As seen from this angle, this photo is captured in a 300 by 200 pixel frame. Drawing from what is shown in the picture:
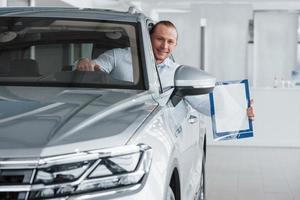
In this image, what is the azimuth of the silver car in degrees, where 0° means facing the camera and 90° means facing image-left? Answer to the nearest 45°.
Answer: approximately 0°
